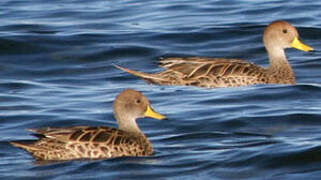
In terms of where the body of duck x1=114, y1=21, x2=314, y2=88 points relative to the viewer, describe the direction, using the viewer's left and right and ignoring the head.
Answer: facing to the right of the viewer

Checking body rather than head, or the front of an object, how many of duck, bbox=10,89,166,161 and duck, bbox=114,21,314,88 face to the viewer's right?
2

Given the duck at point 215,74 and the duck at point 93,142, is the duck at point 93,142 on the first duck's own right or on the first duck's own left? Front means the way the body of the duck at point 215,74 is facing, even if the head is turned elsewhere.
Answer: on the first duck's own right

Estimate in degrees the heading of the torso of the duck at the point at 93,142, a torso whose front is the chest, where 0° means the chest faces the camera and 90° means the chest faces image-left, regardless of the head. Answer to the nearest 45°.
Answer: approximately 270°
